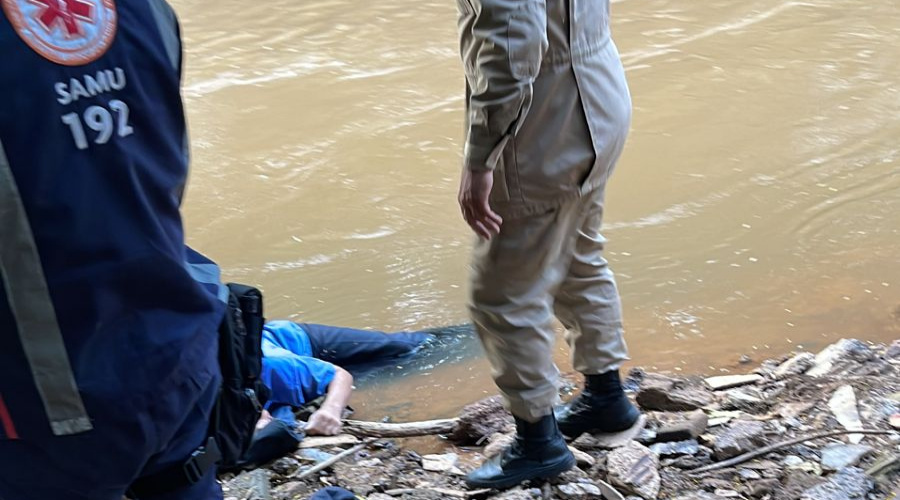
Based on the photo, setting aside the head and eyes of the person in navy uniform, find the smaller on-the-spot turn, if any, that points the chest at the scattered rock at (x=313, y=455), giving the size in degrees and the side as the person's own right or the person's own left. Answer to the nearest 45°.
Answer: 0° — they already face it

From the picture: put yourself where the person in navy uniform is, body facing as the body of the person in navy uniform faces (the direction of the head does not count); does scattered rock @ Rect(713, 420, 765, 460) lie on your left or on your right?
on your right

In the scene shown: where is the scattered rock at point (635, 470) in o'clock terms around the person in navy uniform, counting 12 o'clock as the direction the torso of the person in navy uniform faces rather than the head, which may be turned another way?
The scattered rock is roughly at 2 o'clock from the person in navy uniform.

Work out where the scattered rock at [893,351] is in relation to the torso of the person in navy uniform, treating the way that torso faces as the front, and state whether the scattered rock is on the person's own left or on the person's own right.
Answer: on the person's own right

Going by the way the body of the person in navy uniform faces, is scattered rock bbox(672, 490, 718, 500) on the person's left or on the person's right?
on the person's right

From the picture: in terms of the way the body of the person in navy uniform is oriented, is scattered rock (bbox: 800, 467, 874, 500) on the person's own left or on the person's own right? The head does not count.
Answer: on the person's own right

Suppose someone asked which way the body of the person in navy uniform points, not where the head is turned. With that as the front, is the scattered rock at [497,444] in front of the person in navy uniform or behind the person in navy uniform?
in front

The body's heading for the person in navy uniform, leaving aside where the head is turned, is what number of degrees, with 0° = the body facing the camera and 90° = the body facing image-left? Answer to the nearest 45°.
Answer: approximately 180°

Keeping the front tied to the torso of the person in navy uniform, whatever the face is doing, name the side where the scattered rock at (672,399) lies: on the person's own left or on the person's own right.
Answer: on the person's own right

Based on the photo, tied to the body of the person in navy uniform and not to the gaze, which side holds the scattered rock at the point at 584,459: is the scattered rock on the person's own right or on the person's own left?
on the person's own right

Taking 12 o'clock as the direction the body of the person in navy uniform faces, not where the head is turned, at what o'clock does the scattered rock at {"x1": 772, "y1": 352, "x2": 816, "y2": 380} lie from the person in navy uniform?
The scattered rock is roughly at 2 o'clock from the person in navy uniform.
